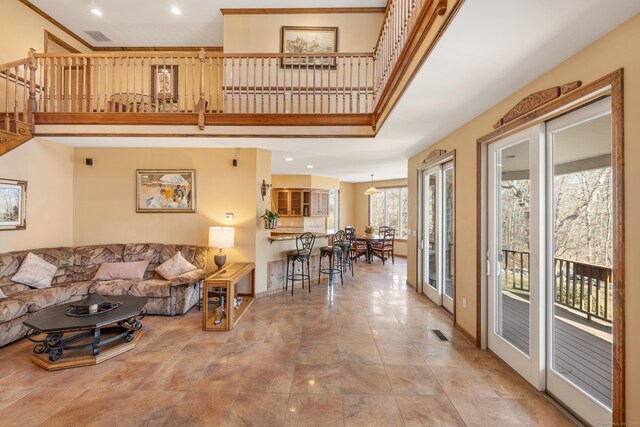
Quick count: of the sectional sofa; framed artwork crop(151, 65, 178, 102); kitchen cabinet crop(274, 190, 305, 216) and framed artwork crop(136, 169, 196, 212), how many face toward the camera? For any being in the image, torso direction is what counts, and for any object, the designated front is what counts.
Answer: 4

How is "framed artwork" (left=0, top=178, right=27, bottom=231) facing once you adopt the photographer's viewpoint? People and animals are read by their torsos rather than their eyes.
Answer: facing the viewer and to the right of the viewer

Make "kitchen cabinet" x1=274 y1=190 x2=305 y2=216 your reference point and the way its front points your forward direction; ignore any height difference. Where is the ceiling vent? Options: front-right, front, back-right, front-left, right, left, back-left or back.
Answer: front-right

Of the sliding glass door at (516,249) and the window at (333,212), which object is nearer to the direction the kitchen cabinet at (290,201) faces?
the sliding glass door

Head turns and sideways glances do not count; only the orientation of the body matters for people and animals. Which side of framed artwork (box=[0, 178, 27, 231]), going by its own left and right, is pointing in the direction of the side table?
front

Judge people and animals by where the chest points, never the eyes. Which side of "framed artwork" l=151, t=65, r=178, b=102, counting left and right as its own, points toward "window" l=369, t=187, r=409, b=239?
left

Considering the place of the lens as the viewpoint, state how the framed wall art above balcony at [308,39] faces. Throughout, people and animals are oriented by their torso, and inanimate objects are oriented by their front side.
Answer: facing the viewer

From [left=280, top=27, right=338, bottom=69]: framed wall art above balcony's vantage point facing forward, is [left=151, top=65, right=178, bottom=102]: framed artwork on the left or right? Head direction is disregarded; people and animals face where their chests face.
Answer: on its right

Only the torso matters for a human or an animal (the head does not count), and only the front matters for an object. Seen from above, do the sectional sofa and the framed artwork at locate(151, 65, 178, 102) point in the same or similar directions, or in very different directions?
same or similar directions

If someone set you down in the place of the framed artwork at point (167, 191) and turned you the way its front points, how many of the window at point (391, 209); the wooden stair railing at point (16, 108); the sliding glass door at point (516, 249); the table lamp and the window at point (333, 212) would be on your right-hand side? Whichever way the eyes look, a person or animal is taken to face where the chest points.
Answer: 1

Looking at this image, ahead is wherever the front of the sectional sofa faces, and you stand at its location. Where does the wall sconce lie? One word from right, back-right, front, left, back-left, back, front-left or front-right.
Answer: left

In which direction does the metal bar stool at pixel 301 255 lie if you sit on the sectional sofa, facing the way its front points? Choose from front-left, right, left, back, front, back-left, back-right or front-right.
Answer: left
